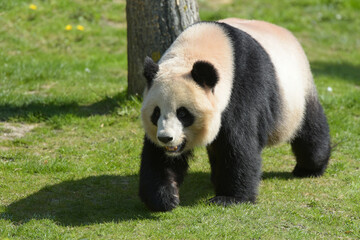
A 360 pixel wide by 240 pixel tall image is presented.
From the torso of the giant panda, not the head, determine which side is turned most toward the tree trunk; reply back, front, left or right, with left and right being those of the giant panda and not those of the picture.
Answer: right

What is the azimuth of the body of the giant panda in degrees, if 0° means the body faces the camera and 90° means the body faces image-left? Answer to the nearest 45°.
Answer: approximately 45°

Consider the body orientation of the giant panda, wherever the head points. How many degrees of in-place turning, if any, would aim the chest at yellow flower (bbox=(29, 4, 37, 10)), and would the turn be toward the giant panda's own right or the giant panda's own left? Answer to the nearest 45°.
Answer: approximately 90° to the giant panda's own right

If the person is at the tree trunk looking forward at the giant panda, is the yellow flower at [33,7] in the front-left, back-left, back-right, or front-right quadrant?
back-right
